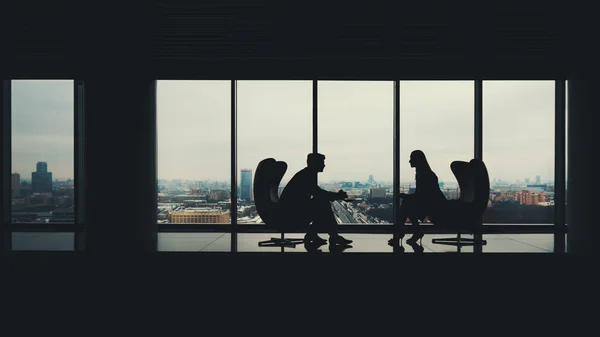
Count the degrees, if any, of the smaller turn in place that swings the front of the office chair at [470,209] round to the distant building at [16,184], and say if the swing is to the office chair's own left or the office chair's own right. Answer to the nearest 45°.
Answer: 0° — it already faces it

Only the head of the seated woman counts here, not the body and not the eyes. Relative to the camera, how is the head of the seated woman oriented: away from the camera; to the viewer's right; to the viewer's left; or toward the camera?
to the viewer's left

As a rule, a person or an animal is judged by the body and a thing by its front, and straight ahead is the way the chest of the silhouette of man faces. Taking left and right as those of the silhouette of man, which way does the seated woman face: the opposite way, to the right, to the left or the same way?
the opposite way

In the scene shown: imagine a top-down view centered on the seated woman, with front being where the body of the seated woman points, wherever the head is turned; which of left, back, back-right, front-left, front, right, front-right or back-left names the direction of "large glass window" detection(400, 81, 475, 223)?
right

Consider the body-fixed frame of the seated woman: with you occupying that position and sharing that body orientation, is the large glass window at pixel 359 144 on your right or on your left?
on your right

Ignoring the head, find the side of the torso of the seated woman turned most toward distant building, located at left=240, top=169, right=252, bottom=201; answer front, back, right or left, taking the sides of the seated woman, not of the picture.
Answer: right

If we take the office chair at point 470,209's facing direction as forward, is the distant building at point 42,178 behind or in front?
in front

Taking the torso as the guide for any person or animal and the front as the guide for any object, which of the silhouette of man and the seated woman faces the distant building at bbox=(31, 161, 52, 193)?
the seated woman

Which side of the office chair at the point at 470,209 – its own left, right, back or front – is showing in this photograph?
left

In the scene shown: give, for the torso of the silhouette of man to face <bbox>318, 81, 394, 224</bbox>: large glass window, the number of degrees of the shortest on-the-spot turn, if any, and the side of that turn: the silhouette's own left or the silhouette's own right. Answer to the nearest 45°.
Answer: approximately 45° to the silhouette's own left

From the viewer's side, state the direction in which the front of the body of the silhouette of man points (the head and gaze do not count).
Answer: to the viewer's right

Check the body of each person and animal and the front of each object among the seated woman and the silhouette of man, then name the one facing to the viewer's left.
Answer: the seated woman

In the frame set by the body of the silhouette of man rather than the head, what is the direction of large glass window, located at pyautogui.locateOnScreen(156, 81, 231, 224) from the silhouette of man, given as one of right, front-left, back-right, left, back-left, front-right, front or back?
back-left

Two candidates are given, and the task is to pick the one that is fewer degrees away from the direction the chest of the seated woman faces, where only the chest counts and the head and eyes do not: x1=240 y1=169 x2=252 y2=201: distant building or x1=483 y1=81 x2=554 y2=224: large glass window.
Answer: the distant building

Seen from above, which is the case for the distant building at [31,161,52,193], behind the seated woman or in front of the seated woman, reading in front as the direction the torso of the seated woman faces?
in front

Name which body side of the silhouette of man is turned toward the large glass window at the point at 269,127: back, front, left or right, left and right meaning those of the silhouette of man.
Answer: left

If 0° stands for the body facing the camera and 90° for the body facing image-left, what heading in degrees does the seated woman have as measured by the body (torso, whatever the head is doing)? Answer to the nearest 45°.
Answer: approximately 90°
